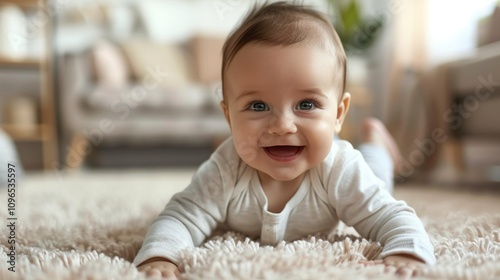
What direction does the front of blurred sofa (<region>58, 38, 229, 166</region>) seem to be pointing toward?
toward the camera

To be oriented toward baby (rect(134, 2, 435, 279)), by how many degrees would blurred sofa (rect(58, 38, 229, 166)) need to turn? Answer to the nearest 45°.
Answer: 0° — it already faces them

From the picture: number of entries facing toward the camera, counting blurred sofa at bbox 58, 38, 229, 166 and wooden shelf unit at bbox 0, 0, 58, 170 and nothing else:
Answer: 2

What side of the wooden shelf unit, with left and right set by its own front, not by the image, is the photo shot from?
front

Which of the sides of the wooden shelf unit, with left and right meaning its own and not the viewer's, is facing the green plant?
left

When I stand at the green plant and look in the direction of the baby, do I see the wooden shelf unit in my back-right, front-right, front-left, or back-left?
front-right

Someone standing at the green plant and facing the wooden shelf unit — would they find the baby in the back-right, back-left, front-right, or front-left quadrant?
front-left

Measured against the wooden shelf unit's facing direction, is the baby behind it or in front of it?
in front

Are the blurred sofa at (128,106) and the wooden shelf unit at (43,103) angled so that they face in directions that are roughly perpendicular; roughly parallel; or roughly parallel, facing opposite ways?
roughly parallel
